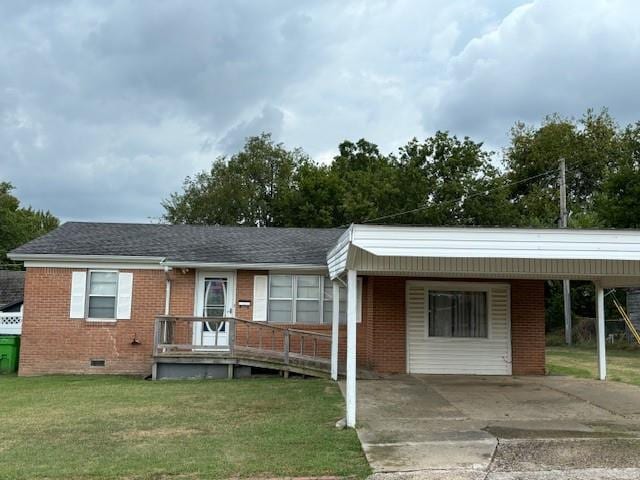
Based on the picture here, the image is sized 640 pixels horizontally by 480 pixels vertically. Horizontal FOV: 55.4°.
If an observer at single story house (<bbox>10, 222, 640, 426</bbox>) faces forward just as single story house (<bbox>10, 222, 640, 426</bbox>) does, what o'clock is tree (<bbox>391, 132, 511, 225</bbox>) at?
The tree is roughly at 7 o'clock from the single story house.

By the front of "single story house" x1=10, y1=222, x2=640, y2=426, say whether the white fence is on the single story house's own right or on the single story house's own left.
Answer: on the single story house's own right

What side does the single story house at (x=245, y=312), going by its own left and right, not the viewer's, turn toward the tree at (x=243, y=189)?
back

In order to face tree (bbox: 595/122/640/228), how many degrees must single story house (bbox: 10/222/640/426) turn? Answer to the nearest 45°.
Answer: approximately 135° to its left

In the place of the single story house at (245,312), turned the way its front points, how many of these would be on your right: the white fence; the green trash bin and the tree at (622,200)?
2

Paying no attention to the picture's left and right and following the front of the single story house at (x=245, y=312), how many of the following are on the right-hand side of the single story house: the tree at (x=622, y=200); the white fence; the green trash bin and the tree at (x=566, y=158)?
2

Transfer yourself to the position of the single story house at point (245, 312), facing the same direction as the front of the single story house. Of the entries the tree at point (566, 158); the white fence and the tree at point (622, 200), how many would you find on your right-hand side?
1

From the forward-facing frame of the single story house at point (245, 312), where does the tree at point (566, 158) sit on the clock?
The tree is roughly at 7 o'clock from the single story house.

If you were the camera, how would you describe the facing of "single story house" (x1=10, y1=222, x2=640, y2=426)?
facing the viewer

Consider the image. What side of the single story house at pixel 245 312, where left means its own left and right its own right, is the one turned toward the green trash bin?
right
